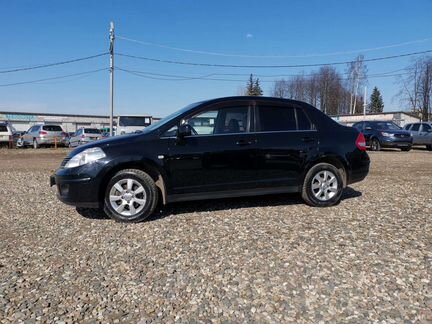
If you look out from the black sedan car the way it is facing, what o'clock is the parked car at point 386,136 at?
The parked car is roughly at 4 o'clock from the black sedan car.

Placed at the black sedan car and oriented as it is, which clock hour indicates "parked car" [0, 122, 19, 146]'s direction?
The parked car is roughly at 2 o'clock from the black sedan car.

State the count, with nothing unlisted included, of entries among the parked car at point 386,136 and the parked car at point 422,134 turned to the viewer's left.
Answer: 0

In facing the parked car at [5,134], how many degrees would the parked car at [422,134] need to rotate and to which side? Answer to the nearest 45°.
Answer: approximately 135° to its right

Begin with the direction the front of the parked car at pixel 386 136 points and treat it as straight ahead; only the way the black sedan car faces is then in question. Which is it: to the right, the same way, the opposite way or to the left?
to the right

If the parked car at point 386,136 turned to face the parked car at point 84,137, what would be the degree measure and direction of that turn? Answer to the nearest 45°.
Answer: approximately 135° to its right

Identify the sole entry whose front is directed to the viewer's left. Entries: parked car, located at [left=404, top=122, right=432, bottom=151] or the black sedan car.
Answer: the black sedan car

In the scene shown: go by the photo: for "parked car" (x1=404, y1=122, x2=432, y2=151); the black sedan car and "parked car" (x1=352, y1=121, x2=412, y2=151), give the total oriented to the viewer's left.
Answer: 1

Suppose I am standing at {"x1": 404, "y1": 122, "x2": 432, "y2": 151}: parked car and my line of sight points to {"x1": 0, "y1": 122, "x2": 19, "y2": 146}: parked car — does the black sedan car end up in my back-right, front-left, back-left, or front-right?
front-left

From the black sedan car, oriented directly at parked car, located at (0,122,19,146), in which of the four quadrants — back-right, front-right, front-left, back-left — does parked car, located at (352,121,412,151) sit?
front-right

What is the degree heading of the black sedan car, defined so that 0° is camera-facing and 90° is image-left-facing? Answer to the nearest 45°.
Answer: approximately 90°

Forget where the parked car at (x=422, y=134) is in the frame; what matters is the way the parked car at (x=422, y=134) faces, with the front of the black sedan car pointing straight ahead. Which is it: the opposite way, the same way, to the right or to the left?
to the left

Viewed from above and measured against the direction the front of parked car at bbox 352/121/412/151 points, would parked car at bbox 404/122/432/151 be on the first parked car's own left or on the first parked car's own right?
on the first parked car's own left

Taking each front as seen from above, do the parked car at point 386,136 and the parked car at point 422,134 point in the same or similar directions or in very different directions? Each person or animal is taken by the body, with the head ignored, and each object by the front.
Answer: same or similar directions

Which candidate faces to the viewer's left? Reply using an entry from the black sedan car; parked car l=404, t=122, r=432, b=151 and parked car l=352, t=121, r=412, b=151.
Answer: the black sedan car

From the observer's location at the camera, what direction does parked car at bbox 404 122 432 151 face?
facing the viewer and to the right of the viewer

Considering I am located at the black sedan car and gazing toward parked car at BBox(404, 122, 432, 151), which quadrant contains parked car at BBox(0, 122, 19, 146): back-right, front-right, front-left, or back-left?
front-left
